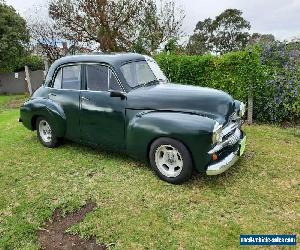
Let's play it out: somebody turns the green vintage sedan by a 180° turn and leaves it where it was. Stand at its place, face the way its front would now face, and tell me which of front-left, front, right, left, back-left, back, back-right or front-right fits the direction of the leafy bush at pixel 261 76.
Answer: right

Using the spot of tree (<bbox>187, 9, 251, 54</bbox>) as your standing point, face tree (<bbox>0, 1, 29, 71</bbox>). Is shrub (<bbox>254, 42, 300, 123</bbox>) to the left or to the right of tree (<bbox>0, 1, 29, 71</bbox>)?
left

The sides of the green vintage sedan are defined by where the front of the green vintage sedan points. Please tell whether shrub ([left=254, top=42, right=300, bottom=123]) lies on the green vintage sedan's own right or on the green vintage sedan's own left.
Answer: on the green vintage sedan's own left

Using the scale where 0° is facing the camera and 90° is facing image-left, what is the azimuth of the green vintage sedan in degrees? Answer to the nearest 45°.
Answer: approximately 315°

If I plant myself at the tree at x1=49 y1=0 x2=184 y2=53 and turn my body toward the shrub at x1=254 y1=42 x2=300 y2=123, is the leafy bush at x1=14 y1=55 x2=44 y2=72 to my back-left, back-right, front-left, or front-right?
back-right

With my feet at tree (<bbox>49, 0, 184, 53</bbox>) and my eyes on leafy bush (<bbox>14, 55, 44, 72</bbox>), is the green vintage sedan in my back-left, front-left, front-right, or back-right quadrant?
back-left

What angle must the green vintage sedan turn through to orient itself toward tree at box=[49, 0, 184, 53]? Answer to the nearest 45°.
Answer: approximately 135° to its left

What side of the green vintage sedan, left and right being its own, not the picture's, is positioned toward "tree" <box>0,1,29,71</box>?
back

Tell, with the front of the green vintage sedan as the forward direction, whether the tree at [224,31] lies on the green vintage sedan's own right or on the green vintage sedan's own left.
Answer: on the green vintage sedan's own left

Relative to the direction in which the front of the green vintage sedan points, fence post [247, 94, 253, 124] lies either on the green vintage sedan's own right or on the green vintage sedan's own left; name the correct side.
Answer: on the green vintage sedan's own left

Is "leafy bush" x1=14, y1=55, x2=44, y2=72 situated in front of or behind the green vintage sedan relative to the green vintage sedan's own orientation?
behind
